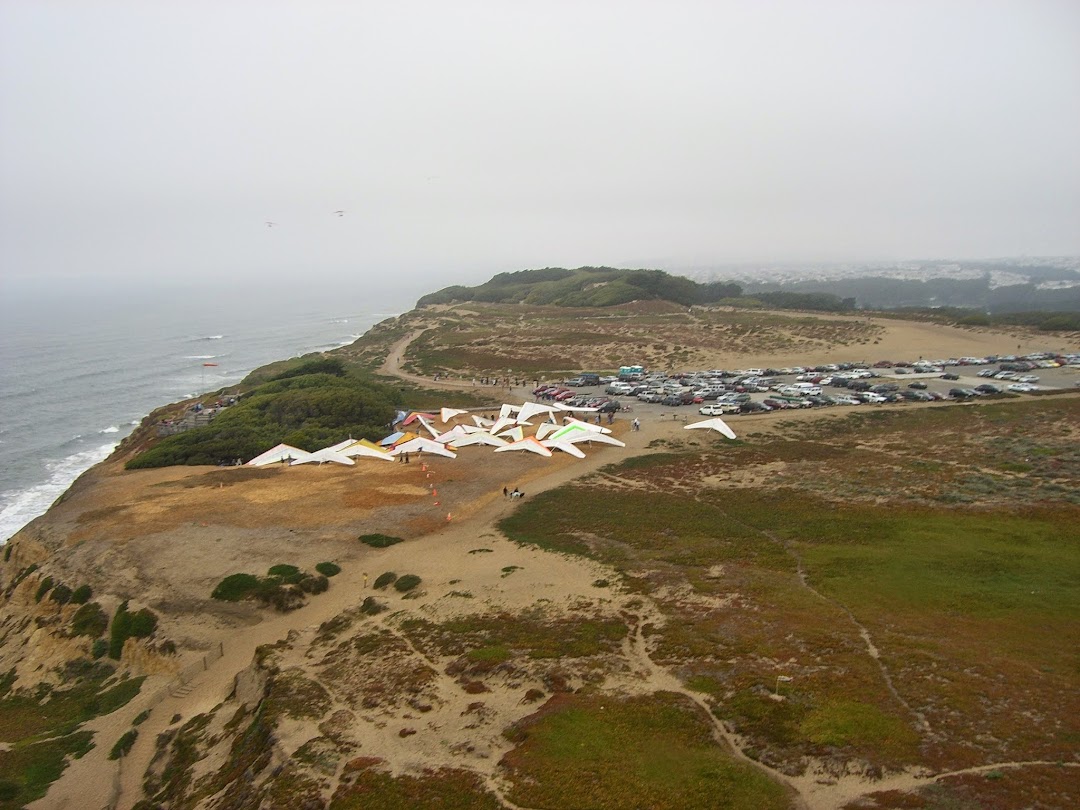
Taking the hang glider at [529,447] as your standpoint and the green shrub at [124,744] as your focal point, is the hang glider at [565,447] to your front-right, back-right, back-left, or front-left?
back-left

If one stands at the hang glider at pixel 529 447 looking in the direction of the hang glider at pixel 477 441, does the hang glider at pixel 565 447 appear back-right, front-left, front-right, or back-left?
back-right

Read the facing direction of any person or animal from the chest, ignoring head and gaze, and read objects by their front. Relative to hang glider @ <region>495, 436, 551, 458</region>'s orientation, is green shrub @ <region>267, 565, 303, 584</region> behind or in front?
behind

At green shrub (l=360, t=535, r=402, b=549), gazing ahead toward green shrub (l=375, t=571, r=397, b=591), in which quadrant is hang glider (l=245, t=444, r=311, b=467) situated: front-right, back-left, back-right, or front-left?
back-right

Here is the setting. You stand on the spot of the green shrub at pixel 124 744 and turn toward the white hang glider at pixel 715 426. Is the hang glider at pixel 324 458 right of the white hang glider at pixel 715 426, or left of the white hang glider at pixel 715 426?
left
